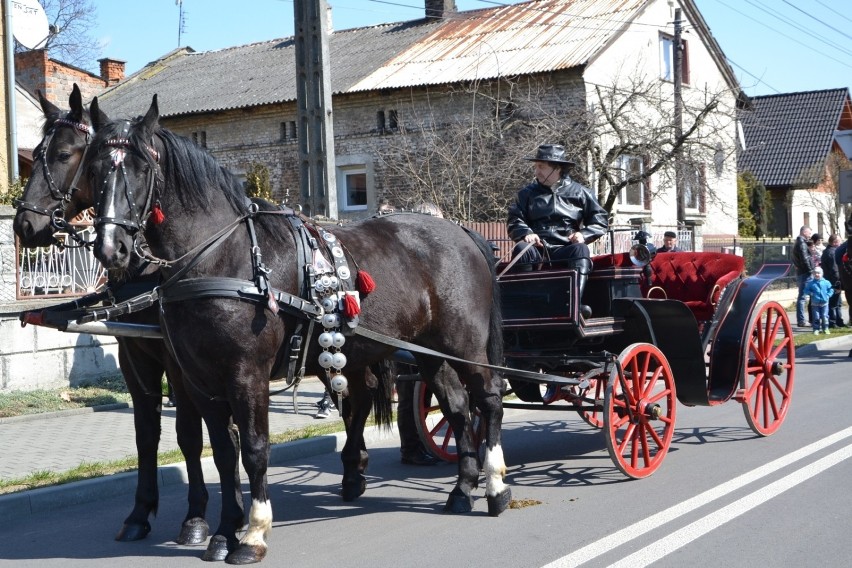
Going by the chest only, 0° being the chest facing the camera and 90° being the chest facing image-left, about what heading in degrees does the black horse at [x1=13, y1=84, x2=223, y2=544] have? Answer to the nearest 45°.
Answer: approximately 45°

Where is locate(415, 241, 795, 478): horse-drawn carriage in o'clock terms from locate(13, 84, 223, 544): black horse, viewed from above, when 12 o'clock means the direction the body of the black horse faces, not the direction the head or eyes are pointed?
The horse-drawn carriage is roughly at 7 o'clock from the black horse.

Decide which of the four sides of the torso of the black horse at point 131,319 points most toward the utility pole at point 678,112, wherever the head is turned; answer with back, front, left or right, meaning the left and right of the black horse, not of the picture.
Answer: back

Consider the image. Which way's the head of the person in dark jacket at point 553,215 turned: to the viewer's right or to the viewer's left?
to the viewer's left

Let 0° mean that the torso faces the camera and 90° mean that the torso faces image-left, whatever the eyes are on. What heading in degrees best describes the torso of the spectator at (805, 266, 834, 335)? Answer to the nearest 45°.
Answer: approximately 0°

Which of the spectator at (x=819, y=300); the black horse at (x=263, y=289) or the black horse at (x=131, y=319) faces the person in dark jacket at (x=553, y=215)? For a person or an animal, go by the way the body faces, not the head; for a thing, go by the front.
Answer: the spectator

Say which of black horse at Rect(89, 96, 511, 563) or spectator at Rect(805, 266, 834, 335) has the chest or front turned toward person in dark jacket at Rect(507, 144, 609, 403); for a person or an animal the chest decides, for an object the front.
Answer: the spectator

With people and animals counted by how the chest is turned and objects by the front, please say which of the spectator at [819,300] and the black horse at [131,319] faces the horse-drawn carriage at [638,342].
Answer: the spectator

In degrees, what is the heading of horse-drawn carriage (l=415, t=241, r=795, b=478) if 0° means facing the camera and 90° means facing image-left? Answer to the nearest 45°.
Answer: approximately 45°

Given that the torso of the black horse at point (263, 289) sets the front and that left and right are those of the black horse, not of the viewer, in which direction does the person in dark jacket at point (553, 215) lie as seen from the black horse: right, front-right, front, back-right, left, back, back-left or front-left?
back
